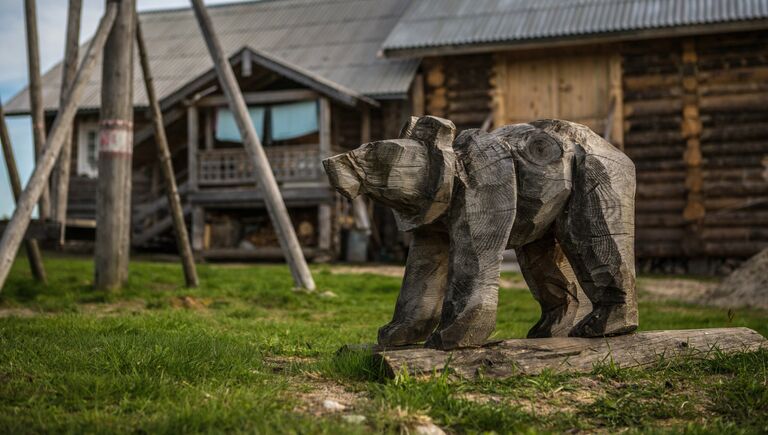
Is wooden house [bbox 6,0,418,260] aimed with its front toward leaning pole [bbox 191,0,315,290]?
yes

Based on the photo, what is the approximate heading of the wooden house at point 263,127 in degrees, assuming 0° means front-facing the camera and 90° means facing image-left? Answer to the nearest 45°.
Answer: approximately 0°

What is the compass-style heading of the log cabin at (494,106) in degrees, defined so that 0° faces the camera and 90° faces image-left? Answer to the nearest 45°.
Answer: approximately 0°

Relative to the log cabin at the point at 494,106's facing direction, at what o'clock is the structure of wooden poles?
The structure of wooden poles is roughly at 1 o'clock from the log cabin.
